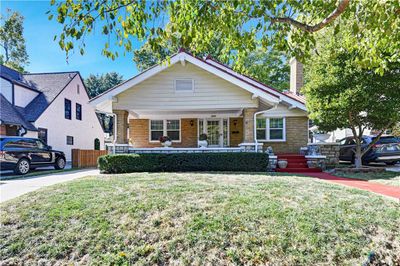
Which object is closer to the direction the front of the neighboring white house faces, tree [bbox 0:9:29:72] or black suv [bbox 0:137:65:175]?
the black suv

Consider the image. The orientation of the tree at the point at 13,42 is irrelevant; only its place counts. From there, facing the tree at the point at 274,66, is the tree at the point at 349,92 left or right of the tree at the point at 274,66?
right

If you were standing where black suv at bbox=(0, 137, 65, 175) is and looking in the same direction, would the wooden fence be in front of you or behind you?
in front

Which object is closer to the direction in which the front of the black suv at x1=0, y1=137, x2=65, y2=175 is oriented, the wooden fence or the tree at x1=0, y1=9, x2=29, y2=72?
the wooden fence

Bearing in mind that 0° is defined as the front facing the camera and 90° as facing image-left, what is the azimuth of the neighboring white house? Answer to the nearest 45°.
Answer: approximately 45°

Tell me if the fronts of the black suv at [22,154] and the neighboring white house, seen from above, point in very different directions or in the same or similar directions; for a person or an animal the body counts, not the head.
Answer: very different directions

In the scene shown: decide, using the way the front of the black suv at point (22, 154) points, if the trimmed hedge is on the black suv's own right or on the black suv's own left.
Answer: on the black suv's own right

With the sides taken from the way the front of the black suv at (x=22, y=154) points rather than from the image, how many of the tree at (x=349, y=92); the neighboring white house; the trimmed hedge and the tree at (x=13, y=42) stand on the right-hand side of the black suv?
2

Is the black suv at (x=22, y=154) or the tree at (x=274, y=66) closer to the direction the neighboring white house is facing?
the black suv

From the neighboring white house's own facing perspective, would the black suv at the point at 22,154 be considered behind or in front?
in front
